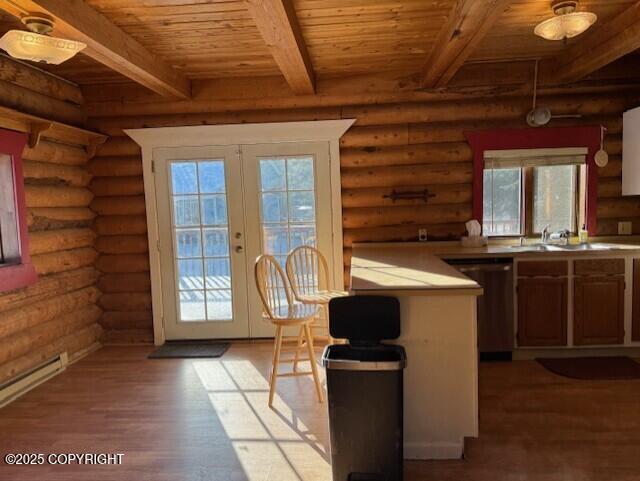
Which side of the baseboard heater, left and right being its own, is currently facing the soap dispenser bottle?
front

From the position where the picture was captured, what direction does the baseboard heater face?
facing the viewer and to the right of the viewer

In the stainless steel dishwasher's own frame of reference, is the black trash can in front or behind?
in front

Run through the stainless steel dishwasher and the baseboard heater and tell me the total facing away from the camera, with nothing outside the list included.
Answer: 0

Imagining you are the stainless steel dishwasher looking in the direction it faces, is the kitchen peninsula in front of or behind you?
in front

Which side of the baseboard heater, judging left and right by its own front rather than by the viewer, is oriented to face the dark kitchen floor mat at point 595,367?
front

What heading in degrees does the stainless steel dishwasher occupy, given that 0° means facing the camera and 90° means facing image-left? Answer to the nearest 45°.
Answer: approximately 0°

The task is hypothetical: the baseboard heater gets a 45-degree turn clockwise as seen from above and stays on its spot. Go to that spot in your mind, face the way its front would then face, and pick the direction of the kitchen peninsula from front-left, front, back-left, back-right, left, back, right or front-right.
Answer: front-left

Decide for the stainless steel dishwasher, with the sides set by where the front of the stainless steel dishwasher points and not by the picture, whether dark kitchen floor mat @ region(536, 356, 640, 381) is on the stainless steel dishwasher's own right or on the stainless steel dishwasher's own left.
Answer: on the stainless steel dishwasher's own left

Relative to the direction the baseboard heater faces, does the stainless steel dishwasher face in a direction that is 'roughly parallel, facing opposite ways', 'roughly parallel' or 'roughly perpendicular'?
roughly perpendicular

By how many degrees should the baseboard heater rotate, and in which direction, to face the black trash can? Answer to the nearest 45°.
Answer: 0° — it already faces it

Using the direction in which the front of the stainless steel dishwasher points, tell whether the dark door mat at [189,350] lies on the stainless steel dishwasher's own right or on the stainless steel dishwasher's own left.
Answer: on the stainless steel dishwasher's own right

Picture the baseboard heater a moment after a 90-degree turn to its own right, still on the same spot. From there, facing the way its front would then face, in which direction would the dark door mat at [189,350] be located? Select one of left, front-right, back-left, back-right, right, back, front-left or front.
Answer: back-left
